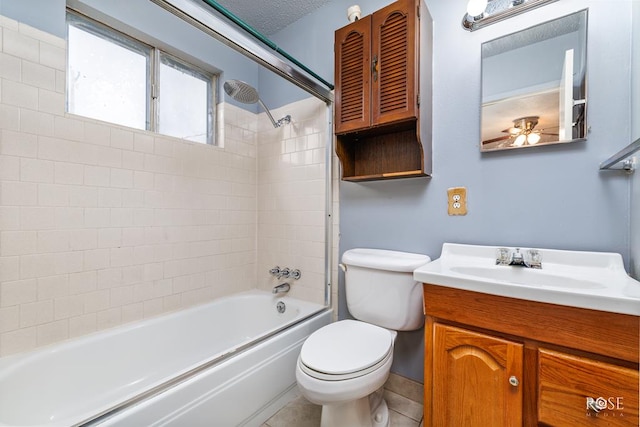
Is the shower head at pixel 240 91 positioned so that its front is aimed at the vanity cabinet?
no

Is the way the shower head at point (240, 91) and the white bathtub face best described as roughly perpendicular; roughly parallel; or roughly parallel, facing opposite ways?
roughly perpendicular

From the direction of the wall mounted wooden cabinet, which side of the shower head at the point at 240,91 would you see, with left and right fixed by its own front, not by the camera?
left

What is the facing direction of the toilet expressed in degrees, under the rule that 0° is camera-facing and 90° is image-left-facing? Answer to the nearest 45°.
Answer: approximately 45°

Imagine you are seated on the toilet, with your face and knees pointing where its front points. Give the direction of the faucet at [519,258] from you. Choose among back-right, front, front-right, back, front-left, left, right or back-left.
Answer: back-left

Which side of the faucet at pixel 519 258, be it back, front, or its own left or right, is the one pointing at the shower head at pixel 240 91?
right

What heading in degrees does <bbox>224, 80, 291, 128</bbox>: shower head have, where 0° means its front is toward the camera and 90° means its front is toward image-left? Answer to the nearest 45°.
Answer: approximately 45°

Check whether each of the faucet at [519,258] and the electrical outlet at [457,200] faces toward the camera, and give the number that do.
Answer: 2

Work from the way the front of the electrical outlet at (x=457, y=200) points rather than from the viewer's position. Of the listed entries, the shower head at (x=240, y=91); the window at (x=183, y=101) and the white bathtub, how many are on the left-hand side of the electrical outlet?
0

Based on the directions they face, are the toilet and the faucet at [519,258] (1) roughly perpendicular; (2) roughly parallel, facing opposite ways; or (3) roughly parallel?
roughly parallel

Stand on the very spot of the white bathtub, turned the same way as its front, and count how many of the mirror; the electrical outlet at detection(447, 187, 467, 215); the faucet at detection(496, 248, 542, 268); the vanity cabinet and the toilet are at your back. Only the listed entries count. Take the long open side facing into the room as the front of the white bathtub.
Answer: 0

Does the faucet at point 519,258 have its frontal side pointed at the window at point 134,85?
no
